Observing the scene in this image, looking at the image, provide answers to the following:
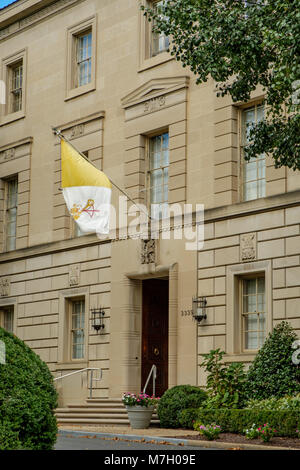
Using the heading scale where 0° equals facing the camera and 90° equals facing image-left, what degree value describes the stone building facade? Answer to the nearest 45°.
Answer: approximately 45°
